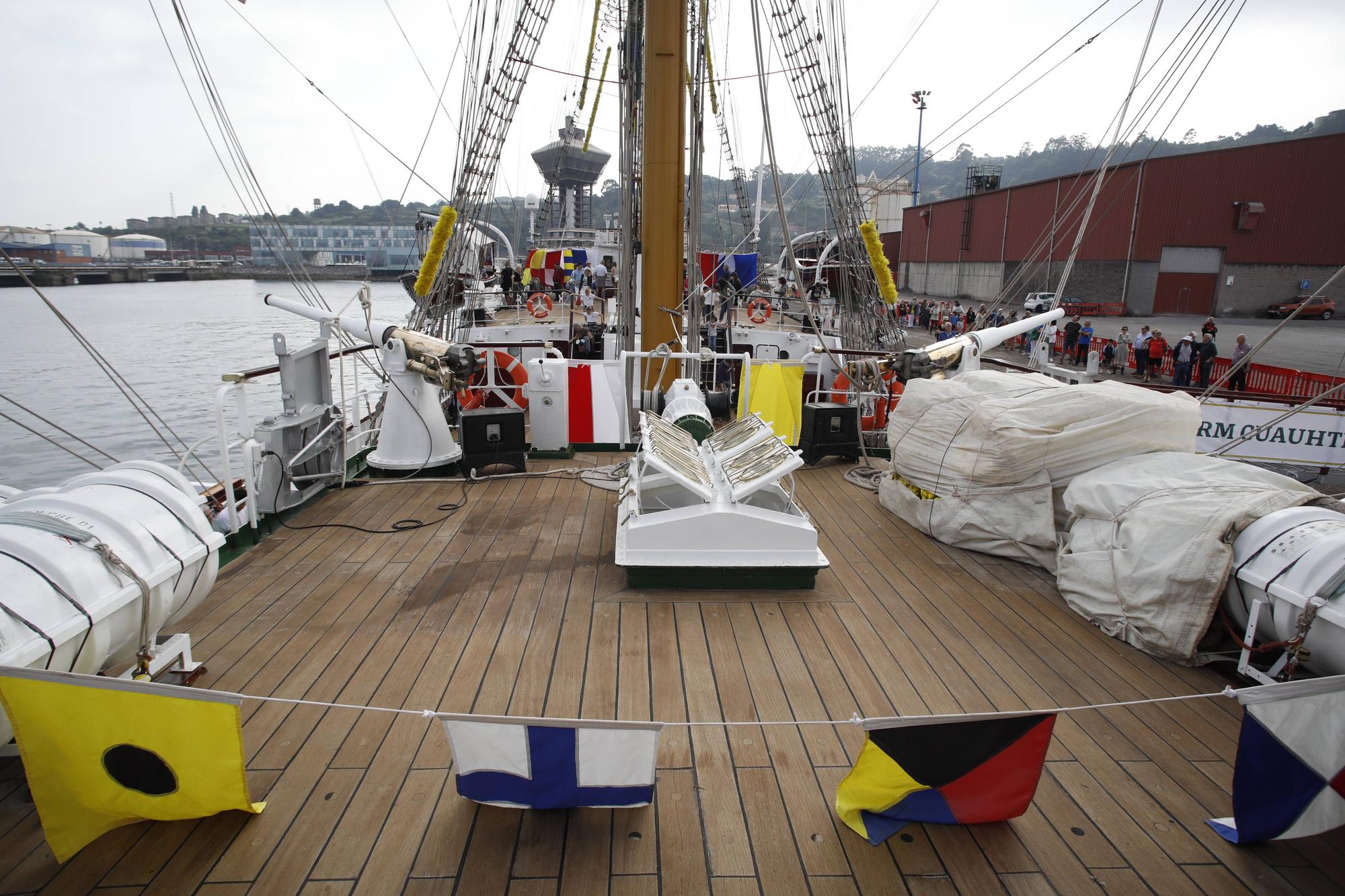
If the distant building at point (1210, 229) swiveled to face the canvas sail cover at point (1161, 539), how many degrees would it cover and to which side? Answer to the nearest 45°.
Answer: approximately 45° to its left

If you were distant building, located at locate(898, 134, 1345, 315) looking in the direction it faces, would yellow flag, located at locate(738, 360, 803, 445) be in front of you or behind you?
in front

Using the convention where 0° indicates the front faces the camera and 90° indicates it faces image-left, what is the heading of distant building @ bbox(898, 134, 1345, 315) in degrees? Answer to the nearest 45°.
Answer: approximately 45°

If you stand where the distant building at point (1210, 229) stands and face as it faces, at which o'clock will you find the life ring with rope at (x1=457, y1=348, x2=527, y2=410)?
The life ring with rope is roughly at 11 o'clock from the distant building.

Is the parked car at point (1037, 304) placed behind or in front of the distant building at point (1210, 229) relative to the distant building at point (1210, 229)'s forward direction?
in front

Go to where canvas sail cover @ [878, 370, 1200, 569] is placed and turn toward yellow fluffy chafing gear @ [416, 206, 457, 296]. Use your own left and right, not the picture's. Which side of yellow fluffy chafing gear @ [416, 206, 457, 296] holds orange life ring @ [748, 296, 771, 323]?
right

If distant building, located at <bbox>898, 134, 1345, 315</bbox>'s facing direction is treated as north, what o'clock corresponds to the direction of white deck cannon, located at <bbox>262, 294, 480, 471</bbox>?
The white deck cannon is roughly at 11 o'clock from the distant building.

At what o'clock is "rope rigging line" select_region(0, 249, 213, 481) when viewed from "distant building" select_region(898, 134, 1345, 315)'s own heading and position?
The rope rigging line is roughly at 11 o'clock from the distant building.

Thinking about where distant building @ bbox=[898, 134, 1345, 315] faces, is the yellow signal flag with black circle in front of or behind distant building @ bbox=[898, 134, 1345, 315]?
in front

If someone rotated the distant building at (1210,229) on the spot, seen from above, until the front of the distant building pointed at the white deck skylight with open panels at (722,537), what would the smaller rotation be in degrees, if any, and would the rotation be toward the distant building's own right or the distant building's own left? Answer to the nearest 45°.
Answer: approximately 45° to the distant building's own left
